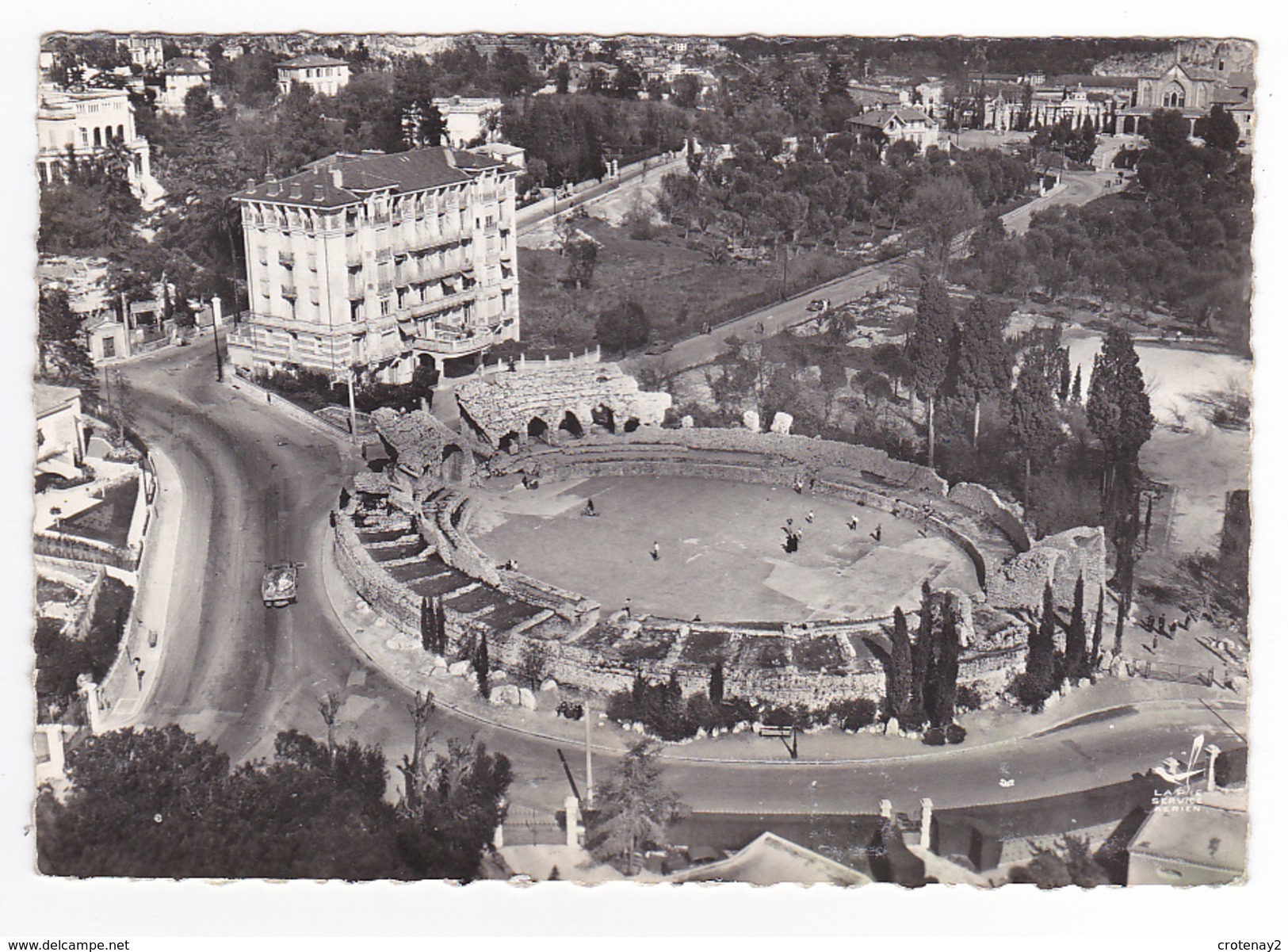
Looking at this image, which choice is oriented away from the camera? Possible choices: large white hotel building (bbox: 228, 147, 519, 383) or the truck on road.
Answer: the truck on road

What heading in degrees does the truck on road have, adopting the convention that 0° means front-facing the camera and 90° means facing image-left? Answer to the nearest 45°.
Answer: approximately 180°

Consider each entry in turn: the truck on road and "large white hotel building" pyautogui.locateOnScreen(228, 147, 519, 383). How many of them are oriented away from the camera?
1
